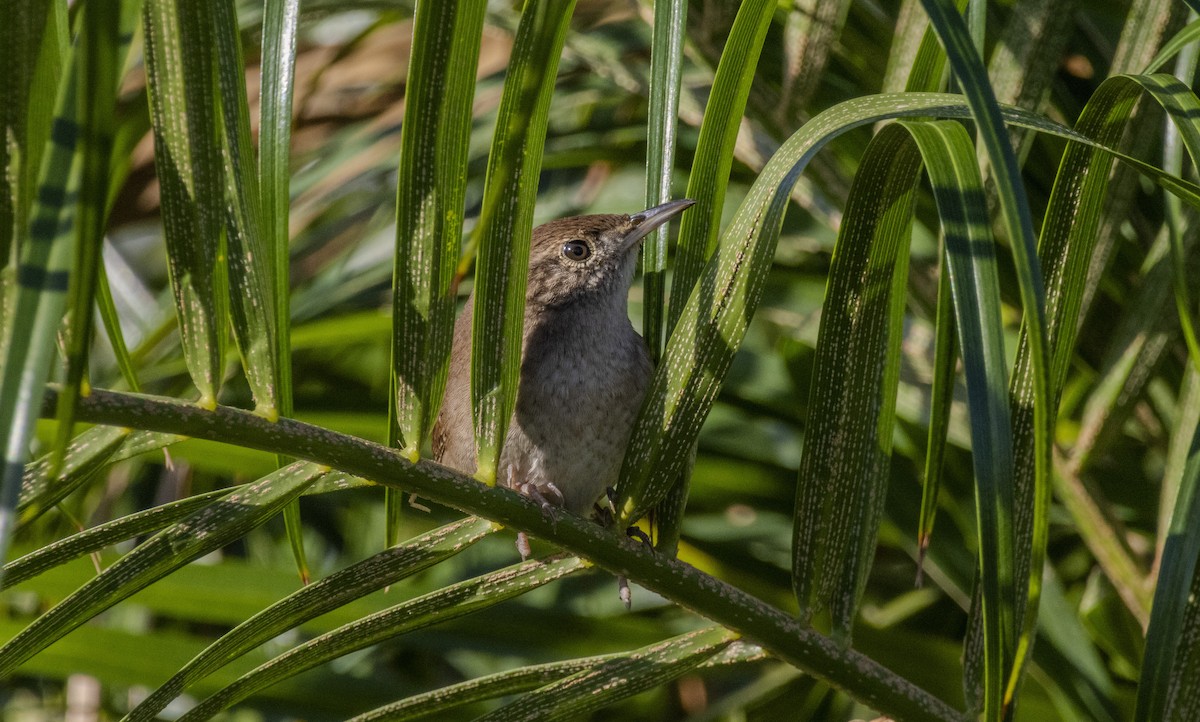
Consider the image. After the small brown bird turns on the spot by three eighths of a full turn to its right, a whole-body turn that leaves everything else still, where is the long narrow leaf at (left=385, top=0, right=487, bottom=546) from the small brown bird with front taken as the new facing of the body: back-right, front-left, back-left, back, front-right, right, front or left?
front

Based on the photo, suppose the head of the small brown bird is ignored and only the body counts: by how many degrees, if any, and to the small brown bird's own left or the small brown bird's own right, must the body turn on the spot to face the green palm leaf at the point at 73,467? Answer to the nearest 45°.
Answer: approximately 90° to the small brown bird's own right

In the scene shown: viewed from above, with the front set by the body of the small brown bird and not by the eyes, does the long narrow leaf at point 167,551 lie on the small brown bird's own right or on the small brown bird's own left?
on the small brown bird's own right

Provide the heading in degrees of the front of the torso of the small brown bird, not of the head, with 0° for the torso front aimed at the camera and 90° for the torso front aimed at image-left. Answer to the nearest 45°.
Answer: approximately 315°

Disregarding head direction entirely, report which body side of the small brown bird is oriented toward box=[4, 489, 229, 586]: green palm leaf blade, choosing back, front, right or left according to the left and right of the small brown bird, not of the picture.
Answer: right

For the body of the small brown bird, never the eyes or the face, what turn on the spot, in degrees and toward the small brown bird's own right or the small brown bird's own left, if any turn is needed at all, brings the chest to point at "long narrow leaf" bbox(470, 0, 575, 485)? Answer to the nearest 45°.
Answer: approximately 45° to the small brown bird's own right

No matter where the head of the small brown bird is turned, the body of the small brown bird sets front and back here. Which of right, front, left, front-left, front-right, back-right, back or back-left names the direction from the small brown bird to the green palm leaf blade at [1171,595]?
front

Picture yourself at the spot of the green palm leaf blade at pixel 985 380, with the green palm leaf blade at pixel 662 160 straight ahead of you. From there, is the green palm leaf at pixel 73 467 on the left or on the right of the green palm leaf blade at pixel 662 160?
left

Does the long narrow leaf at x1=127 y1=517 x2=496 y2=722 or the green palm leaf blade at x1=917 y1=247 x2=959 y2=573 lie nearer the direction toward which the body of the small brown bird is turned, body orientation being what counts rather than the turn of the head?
the green palm leaf blade

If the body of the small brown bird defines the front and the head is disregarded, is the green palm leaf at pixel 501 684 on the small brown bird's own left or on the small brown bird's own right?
on the small brown bird's own right
